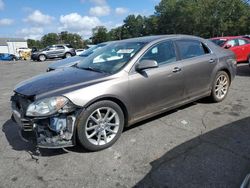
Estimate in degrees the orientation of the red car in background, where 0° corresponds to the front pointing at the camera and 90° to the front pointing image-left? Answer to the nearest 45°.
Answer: approximately 45°
